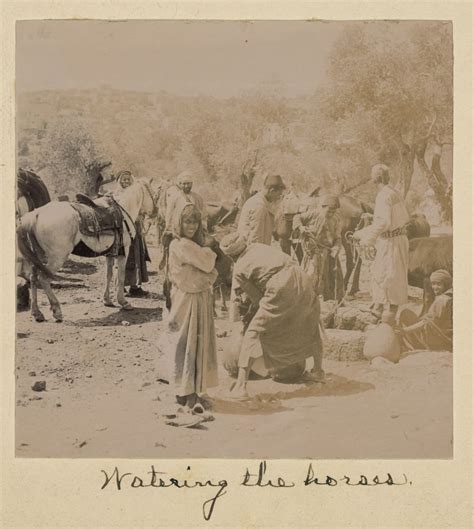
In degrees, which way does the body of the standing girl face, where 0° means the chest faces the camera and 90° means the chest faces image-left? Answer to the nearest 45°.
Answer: approximately 315°

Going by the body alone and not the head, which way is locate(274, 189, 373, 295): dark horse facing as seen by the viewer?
to the viewer's left

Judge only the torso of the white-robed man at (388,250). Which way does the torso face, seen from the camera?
to the viewer's left

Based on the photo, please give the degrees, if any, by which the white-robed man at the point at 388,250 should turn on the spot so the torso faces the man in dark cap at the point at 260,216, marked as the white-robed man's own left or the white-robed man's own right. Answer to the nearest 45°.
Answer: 0° — they already face them
